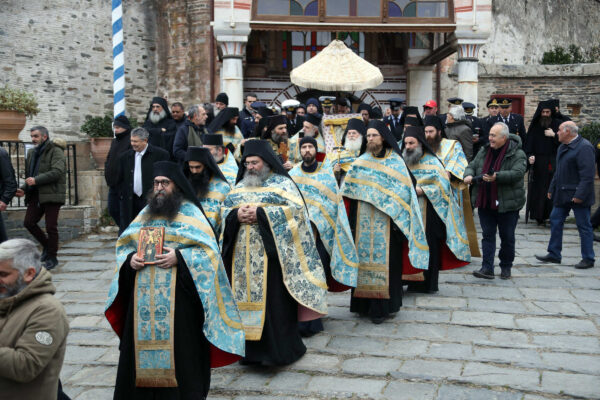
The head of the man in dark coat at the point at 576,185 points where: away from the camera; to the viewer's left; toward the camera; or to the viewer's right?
to the viewer's left

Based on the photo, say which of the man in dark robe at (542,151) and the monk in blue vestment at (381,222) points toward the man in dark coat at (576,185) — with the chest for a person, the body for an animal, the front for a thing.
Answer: the man in dark robe at (542,151)

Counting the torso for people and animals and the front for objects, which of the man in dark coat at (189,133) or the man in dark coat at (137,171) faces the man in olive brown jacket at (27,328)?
the man in dark coat at (137,171)

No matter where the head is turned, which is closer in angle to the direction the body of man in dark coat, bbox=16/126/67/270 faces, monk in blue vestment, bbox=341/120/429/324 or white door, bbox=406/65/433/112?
the monk in blue vestment

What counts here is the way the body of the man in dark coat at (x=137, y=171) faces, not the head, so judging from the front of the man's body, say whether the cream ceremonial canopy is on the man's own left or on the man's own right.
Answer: on the man's own left

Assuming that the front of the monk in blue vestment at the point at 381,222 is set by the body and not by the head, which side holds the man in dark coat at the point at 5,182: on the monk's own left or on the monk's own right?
on the monk's own right

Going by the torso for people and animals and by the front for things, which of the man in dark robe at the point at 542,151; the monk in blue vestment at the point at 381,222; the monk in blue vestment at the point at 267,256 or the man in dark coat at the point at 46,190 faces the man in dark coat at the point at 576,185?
the man in dark robe at the point at 542,151
